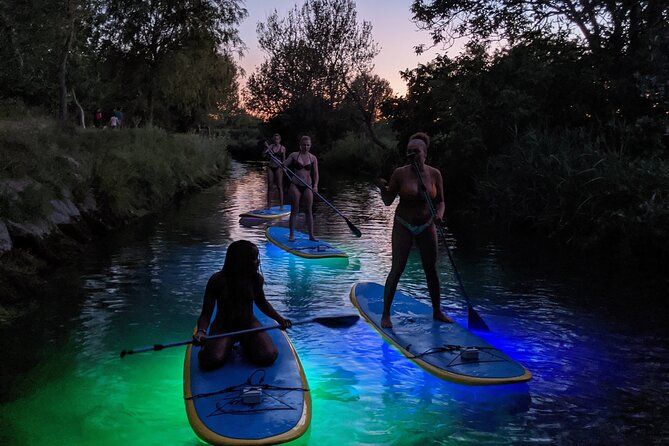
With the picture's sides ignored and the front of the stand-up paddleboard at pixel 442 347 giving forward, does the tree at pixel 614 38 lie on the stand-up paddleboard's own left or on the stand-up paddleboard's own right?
on the stand-up paddleboard's own left

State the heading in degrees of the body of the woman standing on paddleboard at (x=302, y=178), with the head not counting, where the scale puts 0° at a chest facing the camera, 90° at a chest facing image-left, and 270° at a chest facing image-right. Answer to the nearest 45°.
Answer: approximately 0°

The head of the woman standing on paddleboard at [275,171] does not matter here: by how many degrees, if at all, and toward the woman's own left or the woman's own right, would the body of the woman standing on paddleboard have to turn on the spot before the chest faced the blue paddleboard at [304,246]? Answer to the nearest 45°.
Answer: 0° — they already face it

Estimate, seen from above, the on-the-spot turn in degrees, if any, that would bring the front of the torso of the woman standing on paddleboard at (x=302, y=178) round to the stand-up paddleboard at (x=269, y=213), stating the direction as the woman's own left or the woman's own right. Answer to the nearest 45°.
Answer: approximately 180°

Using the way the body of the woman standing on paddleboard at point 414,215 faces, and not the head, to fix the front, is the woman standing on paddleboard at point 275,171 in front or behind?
behind

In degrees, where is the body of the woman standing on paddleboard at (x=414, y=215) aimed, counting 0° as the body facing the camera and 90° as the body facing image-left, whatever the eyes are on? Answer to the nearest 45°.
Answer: approximately 0°
